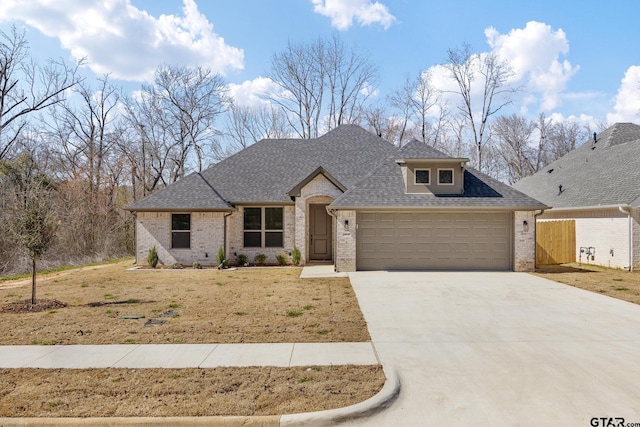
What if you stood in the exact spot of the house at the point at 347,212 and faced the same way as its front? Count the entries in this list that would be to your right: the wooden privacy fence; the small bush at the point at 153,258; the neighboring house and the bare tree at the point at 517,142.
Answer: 1

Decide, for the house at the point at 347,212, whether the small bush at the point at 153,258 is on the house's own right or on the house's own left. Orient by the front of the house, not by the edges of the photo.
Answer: on the house's own right

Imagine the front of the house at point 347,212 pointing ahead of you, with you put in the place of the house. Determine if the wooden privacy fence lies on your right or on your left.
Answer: on your left

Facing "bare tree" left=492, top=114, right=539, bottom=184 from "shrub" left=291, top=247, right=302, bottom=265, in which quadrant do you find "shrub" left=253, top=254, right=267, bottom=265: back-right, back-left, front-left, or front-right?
back-left

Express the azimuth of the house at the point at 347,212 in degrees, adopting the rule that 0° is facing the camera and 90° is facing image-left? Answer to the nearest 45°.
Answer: approximately 0°

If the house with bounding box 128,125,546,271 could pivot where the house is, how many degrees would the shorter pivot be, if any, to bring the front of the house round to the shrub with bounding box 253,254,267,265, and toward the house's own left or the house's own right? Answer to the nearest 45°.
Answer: approximately 90° to the house's own right

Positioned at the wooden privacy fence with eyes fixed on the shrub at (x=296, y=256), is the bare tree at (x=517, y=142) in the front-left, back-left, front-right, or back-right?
back-right

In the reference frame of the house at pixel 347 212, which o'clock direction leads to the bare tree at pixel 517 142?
The bare tree is roughly at 7 o'clock from the house.

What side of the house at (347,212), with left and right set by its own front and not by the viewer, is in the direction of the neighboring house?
left
